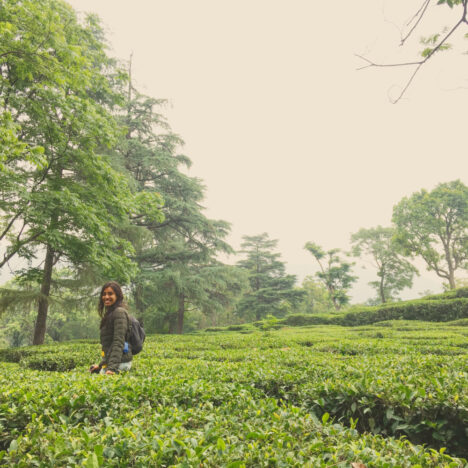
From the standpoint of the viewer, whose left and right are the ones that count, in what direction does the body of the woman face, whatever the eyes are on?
facing to the left of the viewer

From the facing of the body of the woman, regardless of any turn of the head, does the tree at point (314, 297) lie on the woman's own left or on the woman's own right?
on the woman's own right

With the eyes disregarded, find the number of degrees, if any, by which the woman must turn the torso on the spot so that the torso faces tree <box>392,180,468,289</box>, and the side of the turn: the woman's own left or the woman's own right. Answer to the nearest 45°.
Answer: approximately 135° to the woman's own right

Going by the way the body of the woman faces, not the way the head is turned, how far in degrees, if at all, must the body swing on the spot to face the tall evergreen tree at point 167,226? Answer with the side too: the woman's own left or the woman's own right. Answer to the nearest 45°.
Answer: approximately 90° to the woman's own right

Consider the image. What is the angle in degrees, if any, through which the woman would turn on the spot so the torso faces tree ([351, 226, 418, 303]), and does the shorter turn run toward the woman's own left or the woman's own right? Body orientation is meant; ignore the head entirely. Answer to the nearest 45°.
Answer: approximately 135° to the woman's own right

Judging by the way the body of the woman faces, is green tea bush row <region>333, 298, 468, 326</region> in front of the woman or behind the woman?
behind
